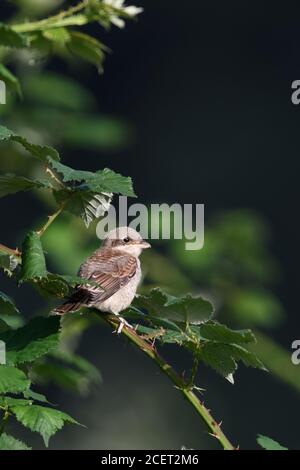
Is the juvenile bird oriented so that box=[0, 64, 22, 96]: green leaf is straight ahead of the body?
no

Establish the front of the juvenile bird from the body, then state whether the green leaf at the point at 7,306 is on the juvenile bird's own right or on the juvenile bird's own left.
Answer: on the juvenile bird's own right

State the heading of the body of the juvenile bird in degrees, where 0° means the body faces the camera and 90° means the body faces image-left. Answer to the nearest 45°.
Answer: approximately 270°

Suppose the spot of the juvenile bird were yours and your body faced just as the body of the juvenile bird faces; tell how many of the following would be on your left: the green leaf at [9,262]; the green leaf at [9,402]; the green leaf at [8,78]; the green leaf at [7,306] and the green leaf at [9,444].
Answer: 0

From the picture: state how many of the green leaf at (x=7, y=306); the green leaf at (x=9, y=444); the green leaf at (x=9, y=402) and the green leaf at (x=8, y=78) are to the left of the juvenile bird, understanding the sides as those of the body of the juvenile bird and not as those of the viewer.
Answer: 0

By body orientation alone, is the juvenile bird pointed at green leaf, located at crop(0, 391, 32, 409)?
no
